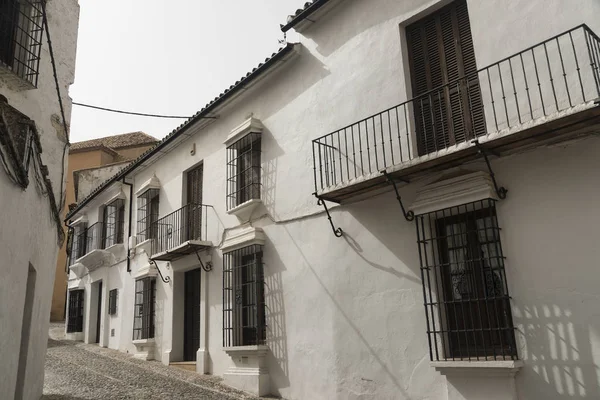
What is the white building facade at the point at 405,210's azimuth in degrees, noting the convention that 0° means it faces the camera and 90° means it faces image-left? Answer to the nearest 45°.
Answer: approximately 45°
